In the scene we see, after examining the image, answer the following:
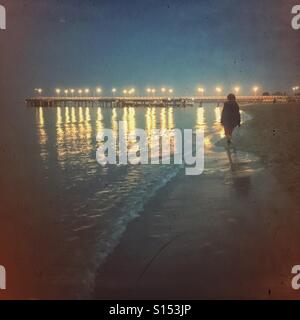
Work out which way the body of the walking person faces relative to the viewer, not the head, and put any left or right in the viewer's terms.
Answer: facing away from the viewer
